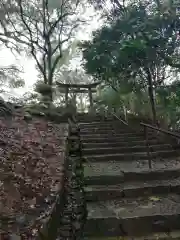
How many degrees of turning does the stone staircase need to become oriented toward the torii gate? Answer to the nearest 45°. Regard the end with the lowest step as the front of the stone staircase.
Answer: approximately 180°

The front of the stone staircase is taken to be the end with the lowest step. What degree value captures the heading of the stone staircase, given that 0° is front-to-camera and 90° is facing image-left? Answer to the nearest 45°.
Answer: approximately 0°

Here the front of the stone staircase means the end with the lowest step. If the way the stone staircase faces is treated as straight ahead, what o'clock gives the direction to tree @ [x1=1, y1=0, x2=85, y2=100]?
The tree is roughly at 5 o'clock from the stone staircase.
